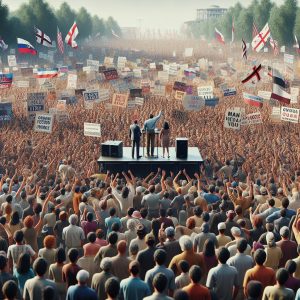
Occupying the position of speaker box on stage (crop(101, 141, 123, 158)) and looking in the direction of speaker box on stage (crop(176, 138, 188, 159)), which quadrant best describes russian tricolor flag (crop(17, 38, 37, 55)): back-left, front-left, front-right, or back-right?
back-left
